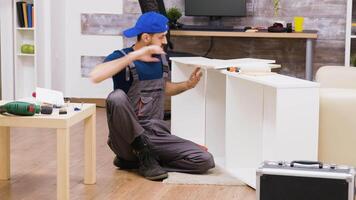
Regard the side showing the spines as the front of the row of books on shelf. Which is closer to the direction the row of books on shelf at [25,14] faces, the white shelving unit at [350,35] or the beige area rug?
the beige area rug

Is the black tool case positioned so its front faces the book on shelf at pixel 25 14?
no

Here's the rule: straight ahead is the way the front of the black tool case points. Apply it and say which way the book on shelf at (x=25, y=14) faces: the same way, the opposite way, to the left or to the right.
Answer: the same way

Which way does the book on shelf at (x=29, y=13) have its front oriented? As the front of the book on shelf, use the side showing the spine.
toward the camera

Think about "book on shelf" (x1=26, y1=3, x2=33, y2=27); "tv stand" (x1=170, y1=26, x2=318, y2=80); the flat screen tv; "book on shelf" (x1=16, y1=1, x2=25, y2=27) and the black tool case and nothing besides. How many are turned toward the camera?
5

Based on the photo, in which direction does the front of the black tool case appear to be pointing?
toward the camera

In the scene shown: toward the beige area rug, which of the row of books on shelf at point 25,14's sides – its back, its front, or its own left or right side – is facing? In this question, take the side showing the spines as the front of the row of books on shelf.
front

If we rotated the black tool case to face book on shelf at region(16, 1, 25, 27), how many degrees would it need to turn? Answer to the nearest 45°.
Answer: approximately 135° to its right

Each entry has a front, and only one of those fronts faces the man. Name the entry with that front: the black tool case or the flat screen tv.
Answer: the flat screen tv

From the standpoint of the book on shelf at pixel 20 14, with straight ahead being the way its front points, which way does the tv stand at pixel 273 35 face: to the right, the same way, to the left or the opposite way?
the same way

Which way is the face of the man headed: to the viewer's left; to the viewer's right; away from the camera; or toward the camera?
to the viewer's right

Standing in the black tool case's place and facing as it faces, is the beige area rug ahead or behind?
behind

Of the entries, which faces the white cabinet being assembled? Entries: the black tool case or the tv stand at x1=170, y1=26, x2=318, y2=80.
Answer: the tv stand

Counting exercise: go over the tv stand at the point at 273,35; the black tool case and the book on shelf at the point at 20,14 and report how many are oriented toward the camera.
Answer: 3

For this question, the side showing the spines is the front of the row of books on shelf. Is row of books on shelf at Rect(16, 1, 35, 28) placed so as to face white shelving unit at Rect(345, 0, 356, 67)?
no

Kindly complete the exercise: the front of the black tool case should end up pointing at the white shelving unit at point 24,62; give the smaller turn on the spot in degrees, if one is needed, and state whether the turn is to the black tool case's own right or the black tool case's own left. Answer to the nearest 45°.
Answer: approximately 135° to the black tool case's own right

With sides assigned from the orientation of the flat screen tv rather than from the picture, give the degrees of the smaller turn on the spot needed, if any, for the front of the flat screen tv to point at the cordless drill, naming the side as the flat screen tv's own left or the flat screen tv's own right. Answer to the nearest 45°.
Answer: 0° — it already faces it
